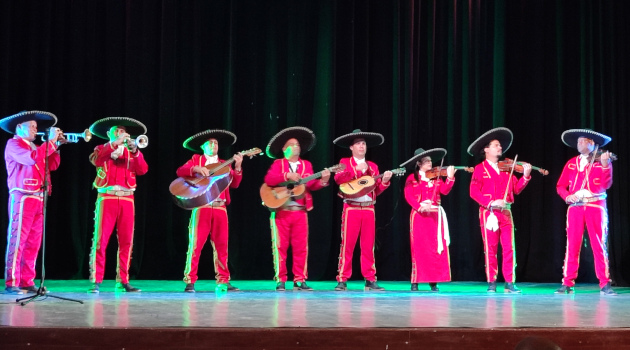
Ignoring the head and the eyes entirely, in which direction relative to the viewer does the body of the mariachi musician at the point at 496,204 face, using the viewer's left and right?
facing the viewer and to the right of the viewer

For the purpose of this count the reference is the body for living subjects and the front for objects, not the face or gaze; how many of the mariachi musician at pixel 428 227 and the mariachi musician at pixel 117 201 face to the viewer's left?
0

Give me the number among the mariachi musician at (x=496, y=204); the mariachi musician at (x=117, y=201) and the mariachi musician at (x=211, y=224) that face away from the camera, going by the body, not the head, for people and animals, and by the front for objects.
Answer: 0

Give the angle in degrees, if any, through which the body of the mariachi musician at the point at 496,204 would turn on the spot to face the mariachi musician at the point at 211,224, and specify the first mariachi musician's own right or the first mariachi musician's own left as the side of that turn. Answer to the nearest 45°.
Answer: approximately 135° to the first mariachi musician's own right

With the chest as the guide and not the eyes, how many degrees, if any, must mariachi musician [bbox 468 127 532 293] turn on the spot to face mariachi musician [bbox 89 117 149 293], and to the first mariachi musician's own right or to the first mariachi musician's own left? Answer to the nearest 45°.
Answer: approximately 90° to the first mariachi musician's own right

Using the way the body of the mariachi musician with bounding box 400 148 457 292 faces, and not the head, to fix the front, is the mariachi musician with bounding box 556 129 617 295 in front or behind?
in front

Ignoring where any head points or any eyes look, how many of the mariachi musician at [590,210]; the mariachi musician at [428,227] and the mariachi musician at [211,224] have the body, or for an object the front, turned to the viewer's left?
0

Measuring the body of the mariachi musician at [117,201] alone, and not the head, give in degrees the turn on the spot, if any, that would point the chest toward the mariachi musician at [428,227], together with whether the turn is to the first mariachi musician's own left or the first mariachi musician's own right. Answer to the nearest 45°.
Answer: approximately 45° to the first mariachi musician's own left

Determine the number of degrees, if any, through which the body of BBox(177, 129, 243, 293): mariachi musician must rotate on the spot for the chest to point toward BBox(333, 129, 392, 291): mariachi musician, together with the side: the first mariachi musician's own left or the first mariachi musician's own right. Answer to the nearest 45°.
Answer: approximately 45° to the first mariachi musician's own left

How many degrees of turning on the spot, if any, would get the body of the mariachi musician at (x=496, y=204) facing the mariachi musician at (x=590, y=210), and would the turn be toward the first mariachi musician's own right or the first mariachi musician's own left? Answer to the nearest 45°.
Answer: approximately 45° to the first mariachi musician's own left

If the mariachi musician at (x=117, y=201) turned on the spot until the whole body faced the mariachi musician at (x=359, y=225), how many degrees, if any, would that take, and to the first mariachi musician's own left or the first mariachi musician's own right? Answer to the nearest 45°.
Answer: approximately 45° to the first mariachi musician's own left

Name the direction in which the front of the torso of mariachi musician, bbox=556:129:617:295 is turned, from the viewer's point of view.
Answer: toward the camera
